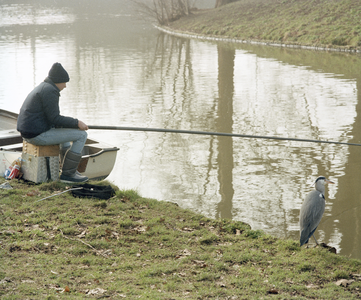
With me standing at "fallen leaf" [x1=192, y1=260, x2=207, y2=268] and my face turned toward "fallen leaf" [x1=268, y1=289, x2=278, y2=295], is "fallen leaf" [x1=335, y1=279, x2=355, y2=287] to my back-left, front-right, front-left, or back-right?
front-left

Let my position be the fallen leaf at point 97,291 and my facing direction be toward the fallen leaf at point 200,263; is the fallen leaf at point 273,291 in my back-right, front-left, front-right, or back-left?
front-right

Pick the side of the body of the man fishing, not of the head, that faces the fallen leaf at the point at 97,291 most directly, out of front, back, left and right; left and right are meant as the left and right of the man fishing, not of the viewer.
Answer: right

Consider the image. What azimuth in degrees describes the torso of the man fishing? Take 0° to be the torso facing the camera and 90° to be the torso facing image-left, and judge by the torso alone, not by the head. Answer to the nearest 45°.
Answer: approximately 270°

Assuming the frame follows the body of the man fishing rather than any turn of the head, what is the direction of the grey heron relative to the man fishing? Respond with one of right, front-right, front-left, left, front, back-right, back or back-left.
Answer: front-right

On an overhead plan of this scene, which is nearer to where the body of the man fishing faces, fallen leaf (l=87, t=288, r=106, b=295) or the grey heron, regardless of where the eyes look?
the grey heron

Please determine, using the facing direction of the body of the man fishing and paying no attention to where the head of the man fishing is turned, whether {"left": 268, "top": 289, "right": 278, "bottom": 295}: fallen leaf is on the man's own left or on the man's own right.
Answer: on the man's own right

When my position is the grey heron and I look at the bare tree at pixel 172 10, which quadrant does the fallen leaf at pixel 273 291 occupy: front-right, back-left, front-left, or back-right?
back-left

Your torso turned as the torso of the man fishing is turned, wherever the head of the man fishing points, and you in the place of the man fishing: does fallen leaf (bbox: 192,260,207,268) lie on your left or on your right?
on your right

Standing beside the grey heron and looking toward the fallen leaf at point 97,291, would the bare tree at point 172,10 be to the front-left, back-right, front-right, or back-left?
back-right

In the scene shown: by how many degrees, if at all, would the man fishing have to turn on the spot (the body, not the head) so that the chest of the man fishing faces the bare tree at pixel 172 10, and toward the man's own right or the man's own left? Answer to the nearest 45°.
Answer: approximately 90° to the man's own left
